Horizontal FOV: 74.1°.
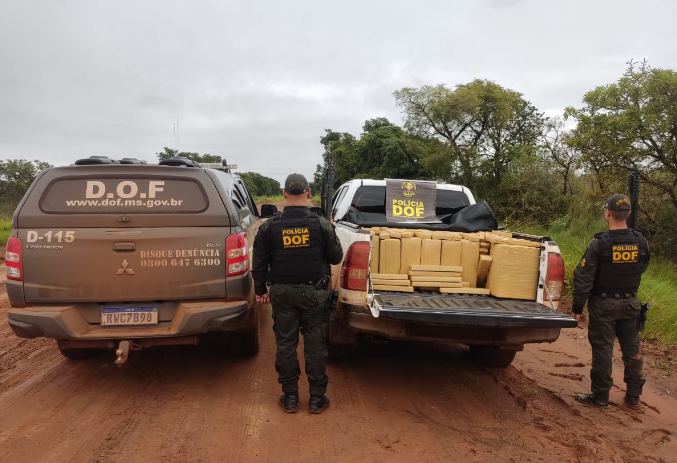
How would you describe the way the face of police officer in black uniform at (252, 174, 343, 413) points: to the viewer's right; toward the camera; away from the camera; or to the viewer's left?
away from the camera

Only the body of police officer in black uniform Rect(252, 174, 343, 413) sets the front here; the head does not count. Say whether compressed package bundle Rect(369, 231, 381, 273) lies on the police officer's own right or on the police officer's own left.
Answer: on the police officer's own right

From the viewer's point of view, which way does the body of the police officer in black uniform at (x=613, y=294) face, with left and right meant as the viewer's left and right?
facing away from the viewer and to the left of the viewer

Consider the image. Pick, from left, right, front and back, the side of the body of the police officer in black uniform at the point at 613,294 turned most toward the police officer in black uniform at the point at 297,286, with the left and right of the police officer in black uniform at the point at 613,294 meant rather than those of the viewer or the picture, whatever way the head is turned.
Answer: left

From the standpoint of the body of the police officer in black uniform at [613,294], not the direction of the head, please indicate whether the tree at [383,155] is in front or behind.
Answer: in front

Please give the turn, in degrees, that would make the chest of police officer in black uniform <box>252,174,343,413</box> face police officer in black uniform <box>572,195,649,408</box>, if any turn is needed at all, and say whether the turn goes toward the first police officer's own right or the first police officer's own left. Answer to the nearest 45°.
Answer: approximately 90° to the first police officer's own right

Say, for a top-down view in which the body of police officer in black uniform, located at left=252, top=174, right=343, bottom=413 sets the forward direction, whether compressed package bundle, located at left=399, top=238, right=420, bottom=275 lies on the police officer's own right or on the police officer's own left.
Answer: on the police officer's own right

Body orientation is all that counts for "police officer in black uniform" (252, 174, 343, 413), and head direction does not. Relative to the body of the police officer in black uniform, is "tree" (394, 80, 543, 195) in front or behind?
in front

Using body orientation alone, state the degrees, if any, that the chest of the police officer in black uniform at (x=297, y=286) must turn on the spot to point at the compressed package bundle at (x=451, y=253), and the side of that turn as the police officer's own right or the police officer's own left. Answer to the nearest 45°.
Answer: approximately 90° to the police officer's own right

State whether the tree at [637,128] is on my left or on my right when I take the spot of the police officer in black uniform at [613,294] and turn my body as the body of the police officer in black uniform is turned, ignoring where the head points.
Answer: on my right

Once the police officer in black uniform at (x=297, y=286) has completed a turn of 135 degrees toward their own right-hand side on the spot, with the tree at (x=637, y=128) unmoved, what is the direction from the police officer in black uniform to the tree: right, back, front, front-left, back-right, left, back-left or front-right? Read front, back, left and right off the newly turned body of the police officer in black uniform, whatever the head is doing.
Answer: left

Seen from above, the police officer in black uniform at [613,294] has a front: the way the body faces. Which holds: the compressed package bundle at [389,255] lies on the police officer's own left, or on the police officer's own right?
on the police officer's own left

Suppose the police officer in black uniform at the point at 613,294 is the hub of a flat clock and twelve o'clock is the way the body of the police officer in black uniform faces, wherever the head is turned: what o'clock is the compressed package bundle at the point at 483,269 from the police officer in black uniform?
The compressed package bundle is roughly at 10 o'clock from the police officer in black uniform.

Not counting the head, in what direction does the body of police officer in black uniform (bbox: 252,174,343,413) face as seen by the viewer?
away from the camera

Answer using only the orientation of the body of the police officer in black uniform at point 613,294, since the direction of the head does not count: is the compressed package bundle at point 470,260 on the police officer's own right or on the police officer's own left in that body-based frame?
on the police officer's own left

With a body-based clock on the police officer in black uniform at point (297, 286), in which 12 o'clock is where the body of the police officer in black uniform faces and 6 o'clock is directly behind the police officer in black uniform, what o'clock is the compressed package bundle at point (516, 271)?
The compressed package bundle is roughly at 3 o'clock from the police officer in black uniform.
